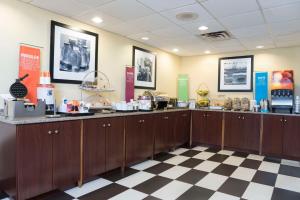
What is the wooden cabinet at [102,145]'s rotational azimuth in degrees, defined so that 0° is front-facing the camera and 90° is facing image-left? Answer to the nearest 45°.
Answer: approximately 315°

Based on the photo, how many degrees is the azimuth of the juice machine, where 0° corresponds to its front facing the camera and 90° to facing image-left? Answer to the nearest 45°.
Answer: approximately 0°

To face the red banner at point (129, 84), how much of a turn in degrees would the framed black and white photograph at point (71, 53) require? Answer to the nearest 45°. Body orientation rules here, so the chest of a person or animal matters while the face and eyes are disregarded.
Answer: approximately 90° to its left

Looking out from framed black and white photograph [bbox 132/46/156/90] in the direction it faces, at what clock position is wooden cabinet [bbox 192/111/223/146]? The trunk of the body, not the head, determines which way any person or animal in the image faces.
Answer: The wooden cabinet is roughly at 10 o'clock from the framed black and white photograph.

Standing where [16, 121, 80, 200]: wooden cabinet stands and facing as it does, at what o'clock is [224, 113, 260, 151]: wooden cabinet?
[224, 113, 260, 151]: wooden cabinet is roughly at 10 o'clock from [16, 121, 80, 200]: wooden cabinet.

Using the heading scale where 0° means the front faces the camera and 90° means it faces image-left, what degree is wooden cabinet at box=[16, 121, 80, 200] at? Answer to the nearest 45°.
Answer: approximately 315°
